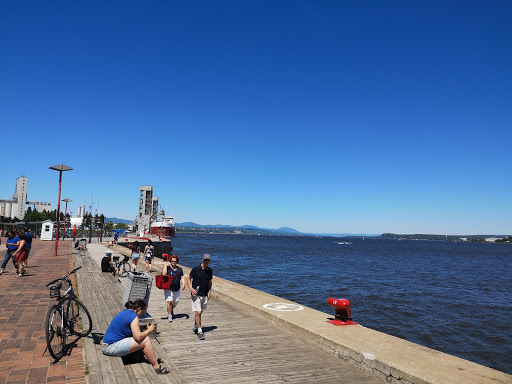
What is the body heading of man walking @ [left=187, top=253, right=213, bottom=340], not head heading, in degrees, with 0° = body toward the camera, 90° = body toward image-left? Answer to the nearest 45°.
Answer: approximately 0°

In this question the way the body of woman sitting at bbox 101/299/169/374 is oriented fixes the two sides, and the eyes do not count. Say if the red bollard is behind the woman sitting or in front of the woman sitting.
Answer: in front

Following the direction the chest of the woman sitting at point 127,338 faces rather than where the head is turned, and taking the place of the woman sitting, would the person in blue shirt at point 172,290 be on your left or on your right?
on your left

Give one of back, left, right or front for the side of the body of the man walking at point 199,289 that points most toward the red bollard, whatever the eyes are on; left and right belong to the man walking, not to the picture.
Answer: left

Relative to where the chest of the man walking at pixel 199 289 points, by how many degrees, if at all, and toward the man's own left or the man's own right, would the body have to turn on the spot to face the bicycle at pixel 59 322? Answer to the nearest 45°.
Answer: approximately 45° to the man's own right

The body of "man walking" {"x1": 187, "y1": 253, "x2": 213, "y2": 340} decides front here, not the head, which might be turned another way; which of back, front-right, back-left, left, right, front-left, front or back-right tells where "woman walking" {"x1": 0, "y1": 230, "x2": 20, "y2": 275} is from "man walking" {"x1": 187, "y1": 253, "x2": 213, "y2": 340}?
back-right

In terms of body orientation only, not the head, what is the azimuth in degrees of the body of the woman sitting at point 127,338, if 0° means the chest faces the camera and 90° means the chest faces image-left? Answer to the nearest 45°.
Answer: approximately 270°

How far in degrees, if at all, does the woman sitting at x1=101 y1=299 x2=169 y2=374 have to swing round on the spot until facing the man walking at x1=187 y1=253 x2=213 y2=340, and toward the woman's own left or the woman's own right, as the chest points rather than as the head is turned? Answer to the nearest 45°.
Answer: approximately 45° to the woman's own left

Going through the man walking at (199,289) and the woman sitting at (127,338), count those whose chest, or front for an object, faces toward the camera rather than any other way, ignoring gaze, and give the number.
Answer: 1

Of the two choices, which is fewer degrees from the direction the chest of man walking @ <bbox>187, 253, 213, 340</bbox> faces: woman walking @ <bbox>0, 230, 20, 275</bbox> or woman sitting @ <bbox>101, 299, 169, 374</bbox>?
the woman sitting

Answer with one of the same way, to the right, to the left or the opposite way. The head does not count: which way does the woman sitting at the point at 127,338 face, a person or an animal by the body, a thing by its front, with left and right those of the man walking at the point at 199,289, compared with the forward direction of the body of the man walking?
to the left
